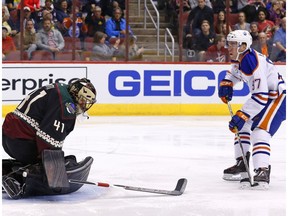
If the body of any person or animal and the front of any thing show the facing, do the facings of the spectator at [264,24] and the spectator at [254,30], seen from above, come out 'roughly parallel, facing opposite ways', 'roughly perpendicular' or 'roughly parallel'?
roughly parallel

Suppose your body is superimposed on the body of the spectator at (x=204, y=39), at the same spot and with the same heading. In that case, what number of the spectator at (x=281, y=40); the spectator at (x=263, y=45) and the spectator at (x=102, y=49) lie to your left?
2

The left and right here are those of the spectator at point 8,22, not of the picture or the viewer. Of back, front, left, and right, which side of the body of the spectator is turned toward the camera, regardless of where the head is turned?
front

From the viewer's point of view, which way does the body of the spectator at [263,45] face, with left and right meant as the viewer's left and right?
facing the viewer

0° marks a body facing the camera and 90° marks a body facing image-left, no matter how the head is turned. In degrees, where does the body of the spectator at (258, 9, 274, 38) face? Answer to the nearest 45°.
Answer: approximately 0°

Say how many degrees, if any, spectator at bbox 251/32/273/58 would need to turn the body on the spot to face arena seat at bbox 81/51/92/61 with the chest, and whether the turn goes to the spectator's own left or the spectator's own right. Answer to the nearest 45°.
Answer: approximately 90° to the spectator's own right

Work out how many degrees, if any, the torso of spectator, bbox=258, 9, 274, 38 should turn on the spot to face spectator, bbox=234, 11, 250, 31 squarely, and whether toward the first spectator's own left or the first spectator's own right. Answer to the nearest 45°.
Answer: approximately 45° to the first spectator's own right

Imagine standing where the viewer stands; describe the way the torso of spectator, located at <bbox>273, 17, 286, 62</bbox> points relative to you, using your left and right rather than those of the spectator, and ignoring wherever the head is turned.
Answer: facing the viewer

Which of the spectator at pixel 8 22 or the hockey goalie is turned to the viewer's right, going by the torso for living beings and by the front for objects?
the hockey goalie

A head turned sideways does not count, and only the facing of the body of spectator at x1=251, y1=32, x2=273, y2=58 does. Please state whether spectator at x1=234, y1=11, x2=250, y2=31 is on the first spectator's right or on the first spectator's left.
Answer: on the first spectator's right

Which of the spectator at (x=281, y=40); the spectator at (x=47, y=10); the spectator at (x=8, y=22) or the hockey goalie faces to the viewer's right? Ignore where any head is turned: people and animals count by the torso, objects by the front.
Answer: the hockey goalie

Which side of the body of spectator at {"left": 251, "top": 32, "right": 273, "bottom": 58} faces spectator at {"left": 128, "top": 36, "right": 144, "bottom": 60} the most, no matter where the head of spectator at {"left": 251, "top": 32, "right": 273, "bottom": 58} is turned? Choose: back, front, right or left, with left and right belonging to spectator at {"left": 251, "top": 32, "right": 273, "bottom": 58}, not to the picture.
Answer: right

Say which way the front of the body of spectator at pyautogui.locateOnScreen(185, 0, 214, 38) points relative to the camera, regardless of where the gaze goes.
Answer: toward the camera

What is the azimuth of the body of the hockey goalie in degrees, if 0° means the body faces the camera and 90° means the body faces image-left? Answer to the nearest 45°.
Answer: approximately 270°

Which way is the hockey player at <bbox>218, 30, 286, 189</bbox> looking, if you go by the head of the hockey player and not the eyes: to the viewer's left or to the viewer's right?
to the viewer's left

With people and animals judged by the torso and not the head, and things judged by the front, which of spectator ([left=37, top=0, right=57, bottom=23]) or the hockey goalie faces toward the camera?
the spectator
